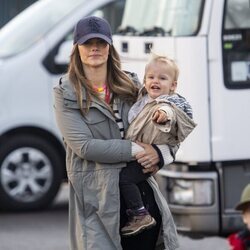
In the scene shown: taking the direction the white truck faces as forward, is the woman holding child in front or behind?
in front

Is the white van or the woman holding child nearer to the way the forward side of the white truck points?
the woman holding child

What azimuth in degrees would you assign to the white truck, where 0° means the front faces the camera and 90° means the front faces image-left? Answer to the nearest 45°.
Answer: approximately 45°

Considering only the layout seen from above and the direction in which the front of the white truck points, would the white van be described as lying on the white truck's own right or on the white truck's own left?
on the white truck's own right
